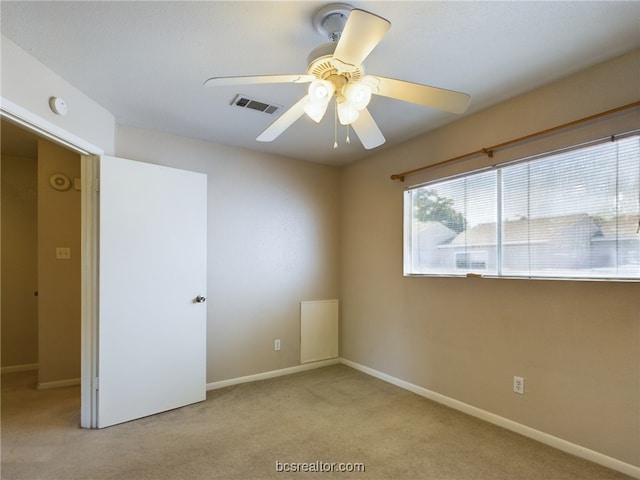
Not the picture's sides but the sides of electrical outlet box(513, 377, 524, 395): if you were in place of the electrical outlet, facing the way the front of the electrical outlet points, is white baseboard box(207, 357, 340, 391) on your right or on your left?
on your right

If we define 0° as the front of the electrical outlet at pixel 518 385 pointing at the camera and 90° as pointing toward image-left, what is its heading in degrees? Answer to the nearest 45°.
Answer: approximately 45°
